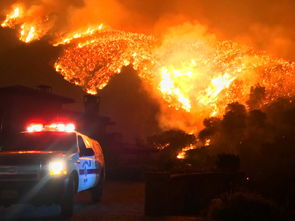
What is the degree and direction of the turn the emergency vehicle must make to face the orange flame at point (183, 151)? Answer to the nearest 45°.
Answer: approximately 180°

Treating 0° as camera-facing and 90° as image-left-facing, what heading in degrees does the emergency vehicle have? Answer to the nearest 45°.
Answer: approximately 45°

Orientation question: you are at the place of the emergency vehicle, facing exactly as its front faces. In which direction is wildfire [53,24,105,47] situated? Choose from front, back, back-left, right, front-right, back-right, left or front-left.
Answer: back-right

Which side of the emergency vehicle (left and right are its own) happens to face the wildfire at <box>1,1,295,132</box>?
back

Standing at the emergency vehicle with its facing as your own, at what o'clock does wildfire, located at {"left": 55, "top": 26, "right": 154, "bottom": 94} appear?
The wildfire is roughly at 5 o'clock from the emergency vehicle.
